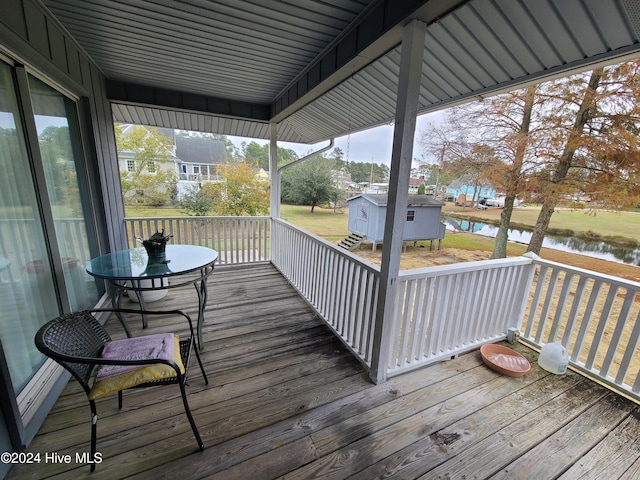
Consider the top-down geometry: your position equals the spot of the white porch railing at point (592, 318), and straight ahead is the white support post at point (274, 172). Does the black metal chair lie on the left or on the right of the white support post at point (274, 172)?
left

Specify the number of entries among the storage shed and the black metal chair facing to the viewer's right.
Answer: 1

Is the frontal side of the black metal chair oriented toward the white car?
no

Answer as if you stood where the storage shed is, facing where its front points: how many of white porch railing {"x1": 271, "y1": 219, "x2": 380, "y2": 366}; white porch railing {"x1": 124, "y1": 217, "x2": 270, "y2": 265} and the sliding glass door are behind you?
0

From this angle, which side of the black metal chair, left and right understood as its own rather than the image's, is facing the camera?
right

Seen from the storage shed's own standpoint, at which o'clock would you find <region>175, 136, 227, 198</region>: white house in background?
The white house in background is roughly at 2 o'clock from the storage shed.

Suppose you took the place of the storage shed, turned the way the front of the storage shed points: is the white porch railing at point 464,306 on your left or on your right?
on your left

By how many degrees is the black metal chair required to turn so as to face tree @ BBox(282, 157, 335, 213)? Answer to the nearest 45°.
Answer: approximately 45° to its left

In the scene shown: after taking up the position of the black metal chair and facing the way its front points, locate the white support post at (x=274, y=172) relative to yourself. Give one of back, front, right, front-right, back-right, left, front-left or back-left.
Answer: front-left

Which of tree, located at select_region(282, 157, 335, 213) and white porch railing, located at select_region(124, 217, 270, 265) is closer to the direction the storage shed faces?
the white porch railing

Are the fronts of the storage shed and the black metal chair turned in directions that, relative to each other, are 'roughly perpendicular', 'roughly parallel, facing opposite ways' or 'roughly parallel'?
roughly parallel, facing opposite ways

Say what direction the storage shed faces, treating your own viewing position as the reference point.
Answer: facing the viewer and to the left of the viewer

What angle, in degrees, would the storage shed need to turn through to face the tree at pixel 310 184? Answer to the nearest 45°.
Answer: approximately 45° to its right

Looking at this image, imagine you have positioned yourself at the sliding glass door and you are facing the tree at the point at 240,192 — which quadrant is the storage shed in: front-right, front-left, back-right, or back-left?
front-right

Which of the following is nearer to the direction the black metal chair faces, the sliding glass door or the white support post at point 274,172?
the white support post

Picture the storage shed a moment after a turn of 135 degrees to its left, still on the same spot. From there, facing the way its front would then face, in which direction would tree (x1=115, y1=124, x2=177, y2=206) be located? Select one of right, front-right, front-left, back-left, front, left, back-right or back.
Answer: back

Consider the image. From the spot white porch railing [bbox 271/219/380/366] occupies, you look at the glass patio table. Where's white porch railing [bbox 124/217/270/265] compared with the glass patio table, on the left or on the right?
right
